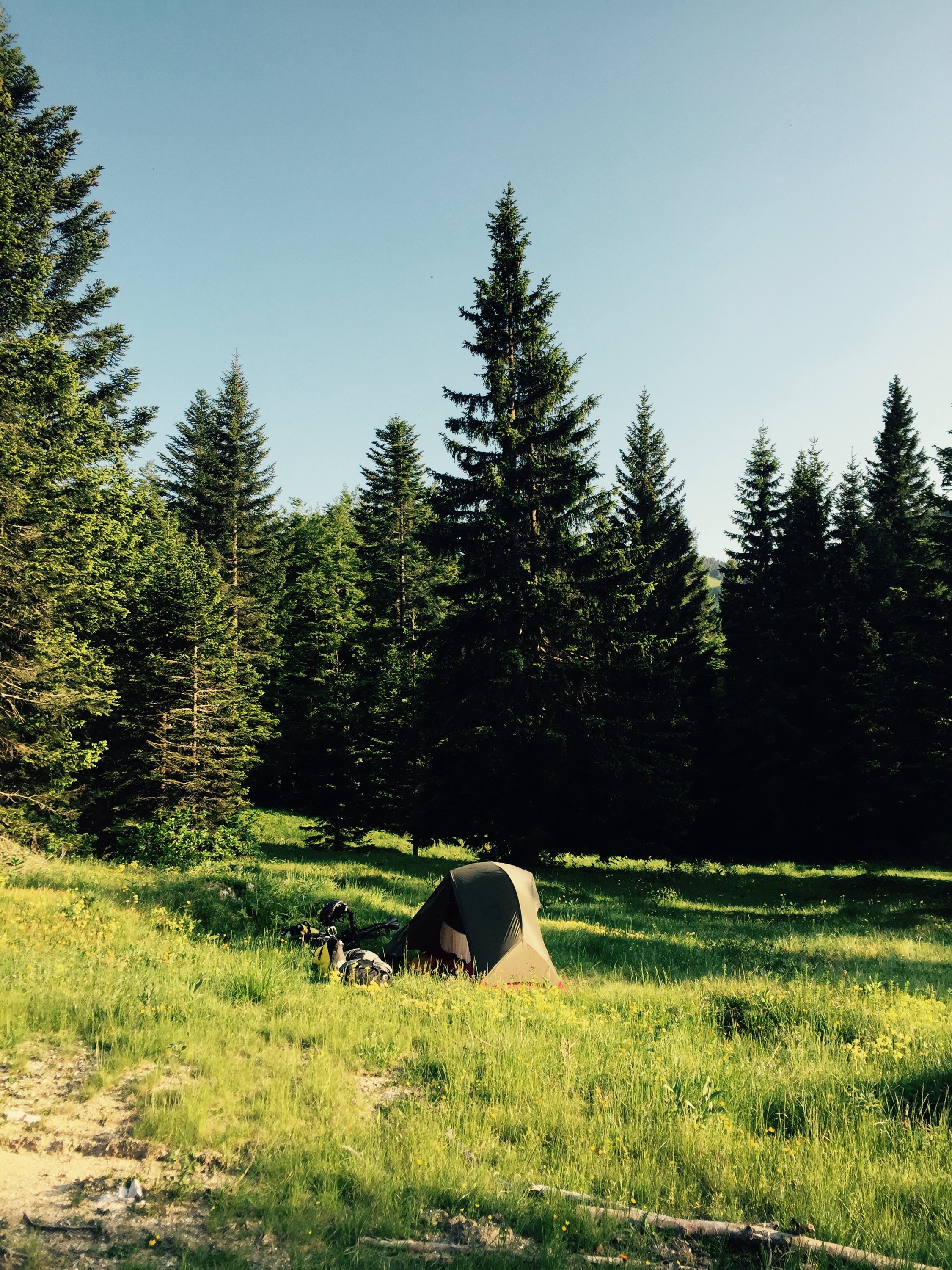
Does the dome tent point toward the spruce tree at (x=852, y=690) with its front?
no

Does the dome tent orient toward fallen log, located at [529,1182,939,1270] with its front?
no

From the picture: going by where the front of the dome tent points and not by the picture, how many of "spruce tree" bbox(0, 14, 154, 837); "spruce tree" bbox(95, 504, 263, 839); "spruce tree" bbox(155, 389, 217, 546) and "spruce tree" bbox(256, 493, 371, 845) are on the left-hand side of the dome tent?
0

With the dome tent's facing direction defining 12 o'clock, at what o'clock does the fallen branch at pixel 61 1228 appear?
The fallen branch is roughly at 11 o'clock from the dome tent.

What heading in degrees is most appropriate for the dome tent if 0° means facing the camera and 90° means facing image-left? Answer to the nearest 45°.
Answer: approximately 45°

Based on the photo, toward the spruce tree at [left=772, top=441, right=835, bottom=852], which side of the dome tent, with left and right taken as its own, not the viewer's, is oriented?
back

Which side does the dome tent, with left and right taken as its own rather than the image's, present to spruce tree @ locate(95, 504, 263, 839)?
right

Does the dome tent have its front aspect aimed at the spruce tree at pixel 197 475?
no

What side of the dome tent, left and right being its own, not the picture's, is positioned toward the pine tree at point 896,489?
back

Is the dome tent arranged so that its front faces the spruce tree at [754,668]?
no

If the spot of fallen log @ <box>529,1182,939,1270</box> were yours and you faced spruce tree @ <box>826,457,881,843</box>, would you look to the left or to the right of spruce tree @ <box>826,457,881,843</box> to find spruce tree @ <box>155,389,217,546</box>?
left

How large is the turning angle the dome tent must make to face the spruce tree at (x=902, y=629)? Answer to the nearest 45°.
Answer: approximately 180°
